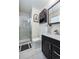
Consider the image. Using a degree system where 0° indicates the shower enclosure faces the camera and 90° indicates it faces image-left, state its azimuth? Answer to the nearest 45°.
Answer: approximately 315°

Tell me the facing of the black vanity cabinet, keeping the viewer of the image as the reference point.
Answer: facing the viewer and to the left of the viewer

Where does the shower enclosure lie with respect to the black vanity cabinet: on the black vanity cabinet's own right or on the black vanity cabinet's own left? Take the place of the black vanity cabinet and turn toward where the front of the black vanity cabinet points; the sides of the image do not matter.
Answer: on the black vanity cabinet's own right

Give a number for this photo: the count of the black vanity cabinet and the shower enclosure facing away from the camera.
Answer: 0
